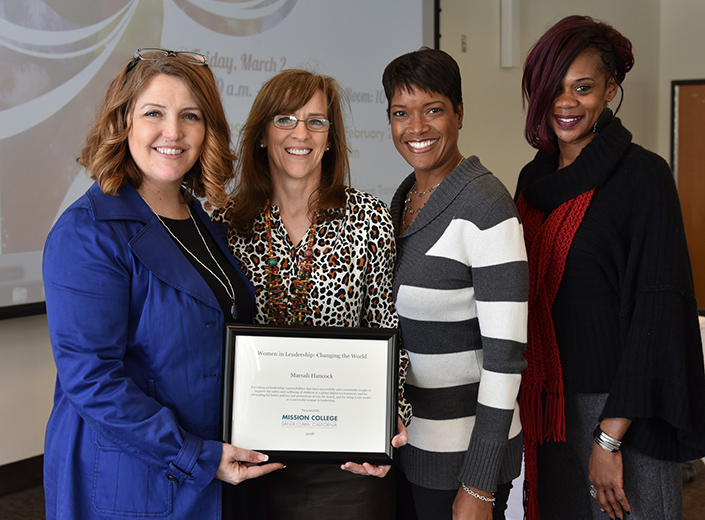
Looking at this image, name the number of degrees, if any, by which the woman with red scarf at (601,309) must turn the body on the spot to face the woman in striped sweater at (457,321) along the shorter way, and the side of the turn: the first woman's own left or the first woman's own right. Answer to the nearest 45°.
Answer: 0° — they already face them

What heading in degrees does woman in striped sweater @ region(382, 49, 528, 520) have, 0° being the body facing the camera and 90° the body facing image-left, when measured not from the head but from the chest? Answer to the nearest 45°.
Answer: approximately 45°

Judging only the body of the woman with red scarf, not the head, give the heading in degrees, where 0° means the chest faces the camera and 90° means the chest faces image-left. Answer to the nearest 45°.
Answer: approximately 45°

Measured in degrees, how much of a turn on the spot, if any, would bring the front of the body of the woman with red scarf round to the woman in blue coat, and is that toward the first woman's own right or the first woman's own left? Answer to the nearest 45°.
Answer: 0° — they already face them
